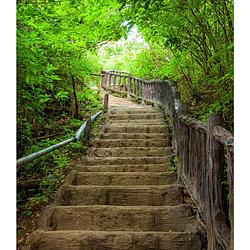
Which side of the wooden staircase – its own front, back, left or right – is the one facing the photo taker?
front
